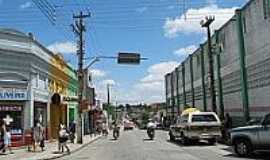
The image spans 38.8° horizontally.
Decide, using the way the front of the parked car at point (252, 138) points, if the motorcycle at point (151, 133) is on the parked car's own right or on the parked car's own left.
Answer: on the parked car's own right
